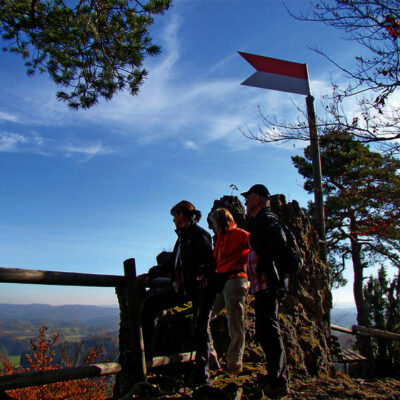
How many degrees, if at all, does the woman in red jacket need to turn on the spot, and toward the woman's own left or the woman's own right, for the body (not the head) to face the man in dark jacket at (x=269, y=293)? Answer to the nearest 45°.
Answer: approximately 135° to the woman's own left

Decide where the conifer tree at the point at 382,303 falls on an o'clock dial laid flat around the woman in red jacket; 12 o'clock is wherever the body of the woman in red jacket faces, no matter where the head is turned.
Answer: The conifer tree is roughly at 4 o'clock from the woman in red jacket.

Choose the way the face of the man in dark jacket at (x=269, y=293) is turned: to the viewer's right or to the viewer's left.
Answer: to the viewer's left

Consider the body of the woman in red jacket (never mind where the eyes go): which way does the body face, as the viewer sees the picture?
to the viewer's left

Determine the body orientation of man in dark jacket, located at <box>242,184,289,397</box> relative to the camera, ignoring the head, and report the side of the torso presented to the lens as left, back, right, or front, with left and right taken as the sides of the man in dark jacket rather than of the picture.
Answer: left

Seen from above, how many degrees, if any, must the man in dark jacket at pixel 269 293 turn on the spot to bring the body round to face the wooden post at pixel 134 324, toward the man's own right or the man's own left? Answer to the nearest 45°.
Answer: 0° — they already face it

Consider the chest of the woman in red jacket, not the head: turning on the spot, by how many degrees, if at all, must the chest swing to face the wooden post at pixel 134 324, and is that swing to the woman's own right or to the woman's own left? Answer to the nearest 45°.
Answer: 0° — they already face it

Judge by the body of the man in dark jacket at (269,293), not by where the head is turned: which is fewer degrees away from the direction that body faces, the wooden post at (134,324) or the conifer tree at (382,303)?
the wooden post

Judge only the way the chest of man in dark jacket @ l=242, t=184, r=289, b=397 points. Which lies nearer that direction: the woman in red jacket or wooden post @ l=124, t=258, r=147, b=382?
the wooden post

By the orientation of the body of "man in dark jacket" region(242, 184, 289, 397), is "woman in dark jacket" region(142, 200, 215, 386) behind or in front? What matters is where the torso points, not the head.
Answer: in front

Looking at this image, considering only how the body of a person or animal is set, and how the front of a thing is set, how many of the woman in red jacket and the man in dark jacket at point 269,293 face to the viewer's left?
2
